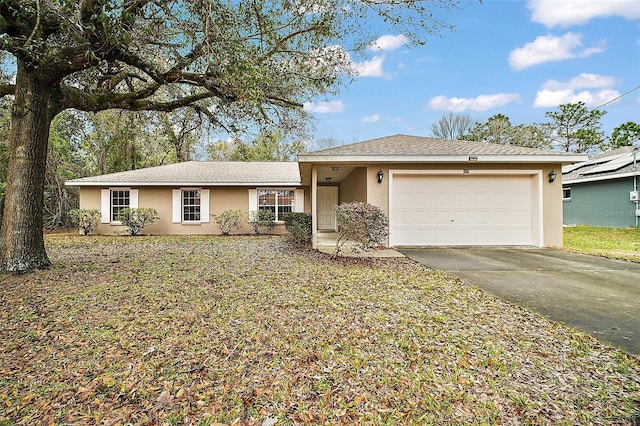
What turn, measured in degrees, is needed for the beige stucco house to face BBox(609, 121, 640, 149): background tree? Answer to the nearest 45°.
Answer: approximately 135° to its left

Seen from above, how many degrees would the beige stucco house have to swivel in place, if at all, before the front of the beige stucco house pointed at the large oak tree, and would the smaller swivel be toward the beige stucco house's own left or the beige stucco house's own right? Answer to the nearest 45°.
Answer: approximately 45° to the beige stucco house's own right

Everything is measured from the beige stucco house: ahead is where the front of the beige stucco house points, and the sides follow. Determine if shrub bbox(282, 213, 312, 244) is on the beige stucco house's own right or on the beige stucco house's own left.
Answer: on the beige stucco house's own right

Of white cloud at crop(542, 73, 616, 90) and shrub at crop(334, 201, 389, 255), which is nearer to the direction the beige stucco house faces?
the shrub

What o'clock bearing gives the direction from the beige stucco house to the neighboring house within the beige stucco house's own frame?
The neighboring house is roughly at 8 o'clock from the beige stucco house.

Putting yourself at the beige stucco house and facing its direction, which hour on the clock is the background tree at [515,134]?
The background tree is roughly at 7 o'clock from the beige stucco house.

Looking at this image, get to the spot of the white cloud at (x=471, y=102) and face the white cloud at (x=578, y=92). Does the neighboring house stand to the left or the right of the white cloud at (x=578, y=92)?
right

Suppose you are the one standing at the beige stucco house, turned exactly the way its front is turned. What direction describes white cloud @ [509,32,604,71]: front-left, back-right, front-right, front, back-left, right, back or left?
back-left

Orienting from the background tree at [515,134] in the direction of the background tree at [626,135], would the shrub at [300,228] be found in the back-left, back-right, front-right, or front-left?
back-right

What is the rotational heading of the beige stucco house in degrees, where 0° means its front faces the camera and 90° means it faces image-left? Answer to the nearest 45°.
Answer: approximately 0°
